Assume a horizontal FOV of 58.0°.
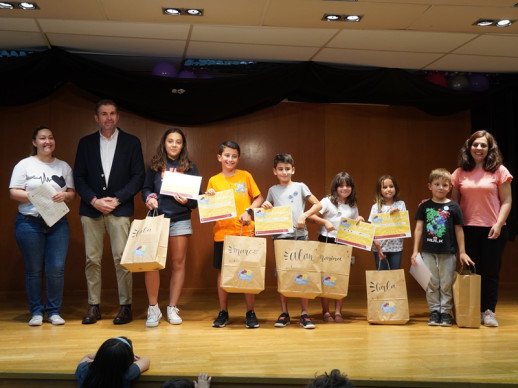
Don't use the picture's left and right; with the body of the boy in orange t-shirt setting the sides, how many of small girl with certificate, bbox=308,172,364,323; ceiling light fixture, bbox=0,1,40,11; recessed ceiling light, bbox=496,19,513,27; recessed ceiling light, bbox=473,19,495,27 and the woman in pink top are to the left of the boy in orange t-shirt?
4

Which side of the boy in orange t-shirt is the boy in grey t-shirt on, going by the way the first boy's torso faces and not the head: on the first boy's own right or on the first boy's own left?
on the first boy's own left

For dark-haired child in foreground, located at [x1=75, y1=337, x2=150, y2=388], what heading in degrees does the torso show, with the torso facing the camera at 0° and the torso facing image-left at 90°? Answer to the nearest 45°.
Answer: approximately 180°

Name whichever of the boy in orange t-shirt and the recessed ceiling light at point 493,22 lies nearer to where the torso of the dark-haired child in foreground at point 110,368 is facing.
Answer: the boy in orange t-shirt

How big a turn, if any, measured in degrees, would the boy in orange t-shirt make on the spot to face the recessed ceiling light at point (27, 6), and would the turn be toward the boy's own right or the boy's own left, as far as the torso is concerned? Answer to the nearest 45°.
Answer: approximately 90° to the boy's own right

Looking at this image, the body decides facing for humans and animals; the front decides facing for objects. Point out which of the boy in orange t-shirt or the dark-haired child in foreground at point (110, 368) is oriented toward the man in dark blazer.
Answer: the dark-haired child in foreground
